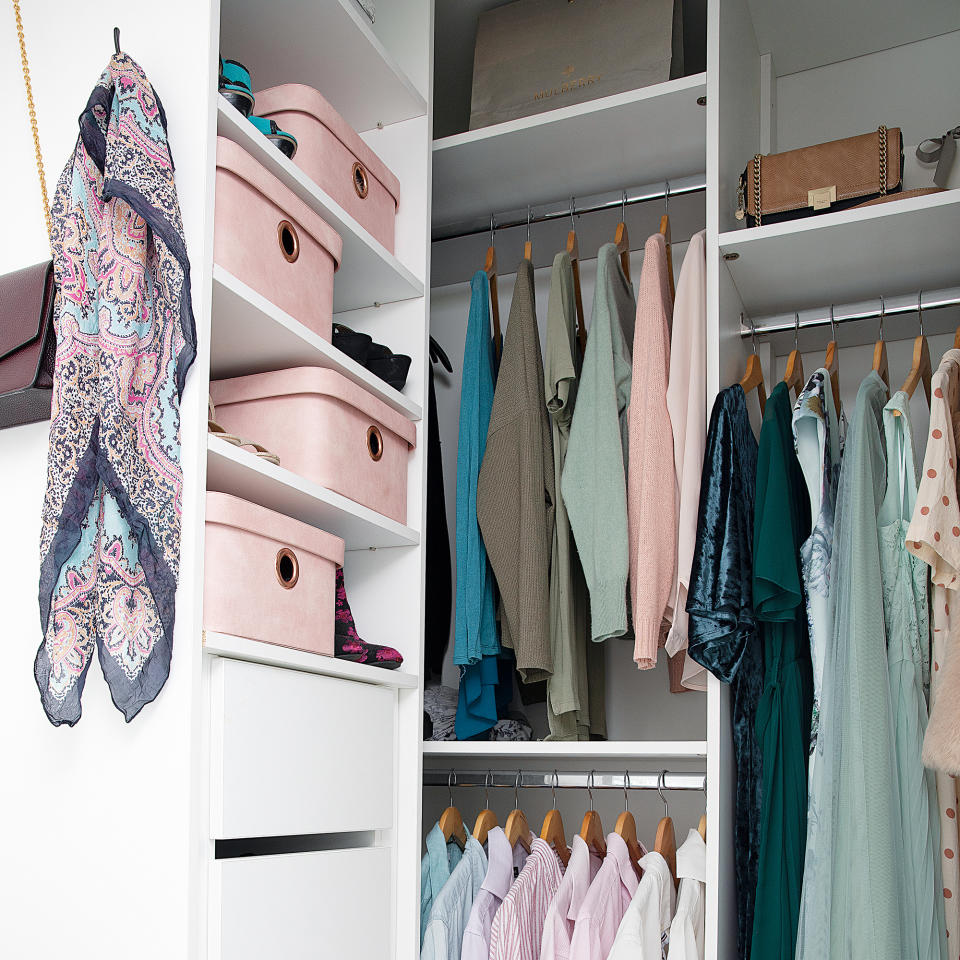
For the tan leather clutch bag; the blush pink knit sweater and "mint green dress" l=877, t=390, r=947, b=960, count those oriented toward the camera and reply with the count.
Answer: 1

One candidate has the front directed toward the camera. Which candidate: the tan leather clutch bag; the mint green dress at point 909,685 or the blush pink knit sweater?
the tan leather clutch bag

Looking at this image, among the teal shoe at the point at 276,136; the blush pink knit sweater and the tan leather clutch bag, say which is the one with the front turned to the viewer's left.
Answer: the blush pink knit sweater

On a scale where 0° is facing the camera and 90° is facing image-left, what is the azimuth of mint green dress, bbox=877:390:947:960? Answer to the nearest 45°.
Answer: approximately 90°

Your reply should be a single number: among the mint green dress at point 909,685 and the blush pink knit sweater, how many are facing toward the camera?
0

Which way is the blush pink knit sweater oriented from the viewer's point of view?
to the viewer's left

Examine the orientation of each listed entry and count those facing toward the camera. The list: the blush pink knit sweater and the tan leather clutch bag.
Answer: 1

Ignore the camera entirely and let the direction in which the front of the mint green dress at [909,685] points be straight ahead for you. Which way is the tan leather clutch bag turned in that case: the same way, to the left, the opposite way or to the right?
to the left
